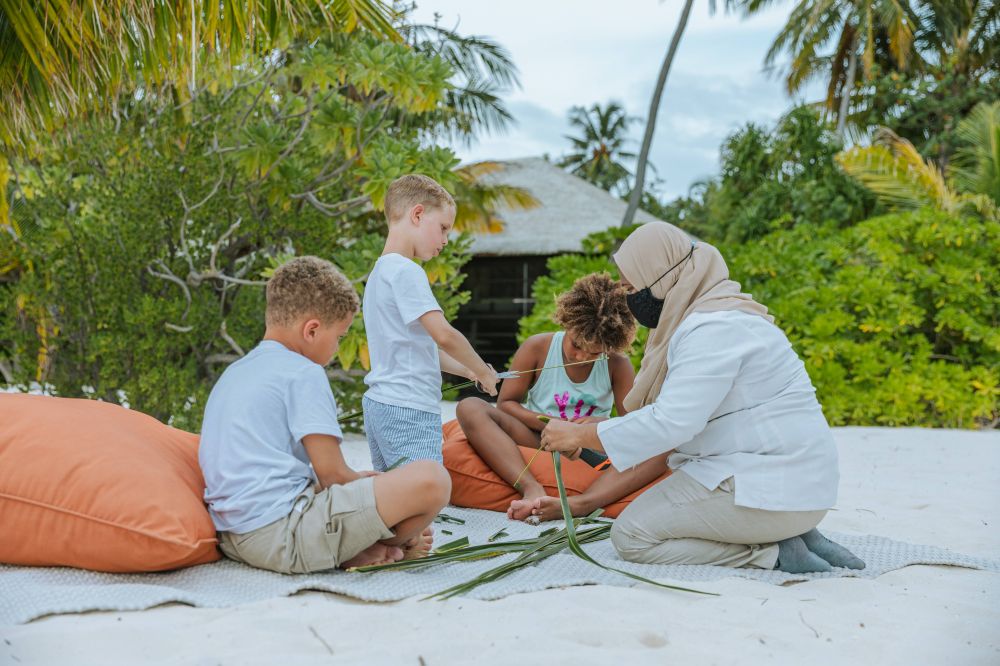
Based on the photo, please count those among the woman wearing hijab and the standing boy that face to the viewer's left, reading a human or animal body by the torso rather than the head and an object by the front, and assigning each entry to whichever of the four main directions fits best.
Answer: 1

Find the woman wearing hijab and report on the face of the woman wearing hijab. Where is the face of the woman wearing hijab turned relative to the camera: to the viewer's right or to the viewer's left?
to the viewer's left

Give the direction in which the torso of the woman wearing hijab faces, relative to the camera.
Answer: to the viewer's left

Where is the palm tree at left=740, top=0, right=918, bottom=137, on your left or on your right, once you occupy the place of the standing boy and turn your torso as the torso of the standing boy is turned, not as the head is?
on your left

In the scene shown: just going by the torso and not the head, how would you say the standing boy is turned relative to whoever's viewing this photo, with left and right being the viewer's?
facing to the right of the viewer

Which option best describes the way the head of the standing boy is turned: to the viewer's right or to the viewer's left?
to the viewer's right

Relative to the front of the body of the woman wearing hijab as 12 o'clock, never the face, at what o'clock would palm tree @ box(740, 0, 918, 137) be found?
The palm tree is roughly at 3 o'clock from the woman wearing hijab.

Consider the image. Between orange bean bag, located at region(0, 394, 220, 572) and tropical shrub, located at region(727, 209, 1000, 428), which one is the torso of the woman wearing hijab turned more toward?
the orange bean bag

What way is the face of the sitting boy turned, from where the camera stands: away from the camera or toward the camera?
away from the camera

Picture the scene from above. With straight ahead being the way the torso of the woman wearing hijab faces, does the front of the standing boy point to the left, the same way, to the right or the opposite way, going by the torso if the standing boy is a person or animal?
the opposite way

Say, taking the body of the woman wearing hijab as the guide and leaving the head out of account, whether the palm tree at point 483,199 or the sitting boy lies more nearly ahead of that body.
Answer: the sitting boy

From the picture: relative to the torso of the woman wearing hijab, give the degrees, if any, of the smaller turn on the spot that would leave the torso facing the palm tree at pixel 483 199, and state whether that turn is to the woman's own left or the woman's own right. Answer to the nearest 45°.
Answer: approximately 90° to the woman's own right
